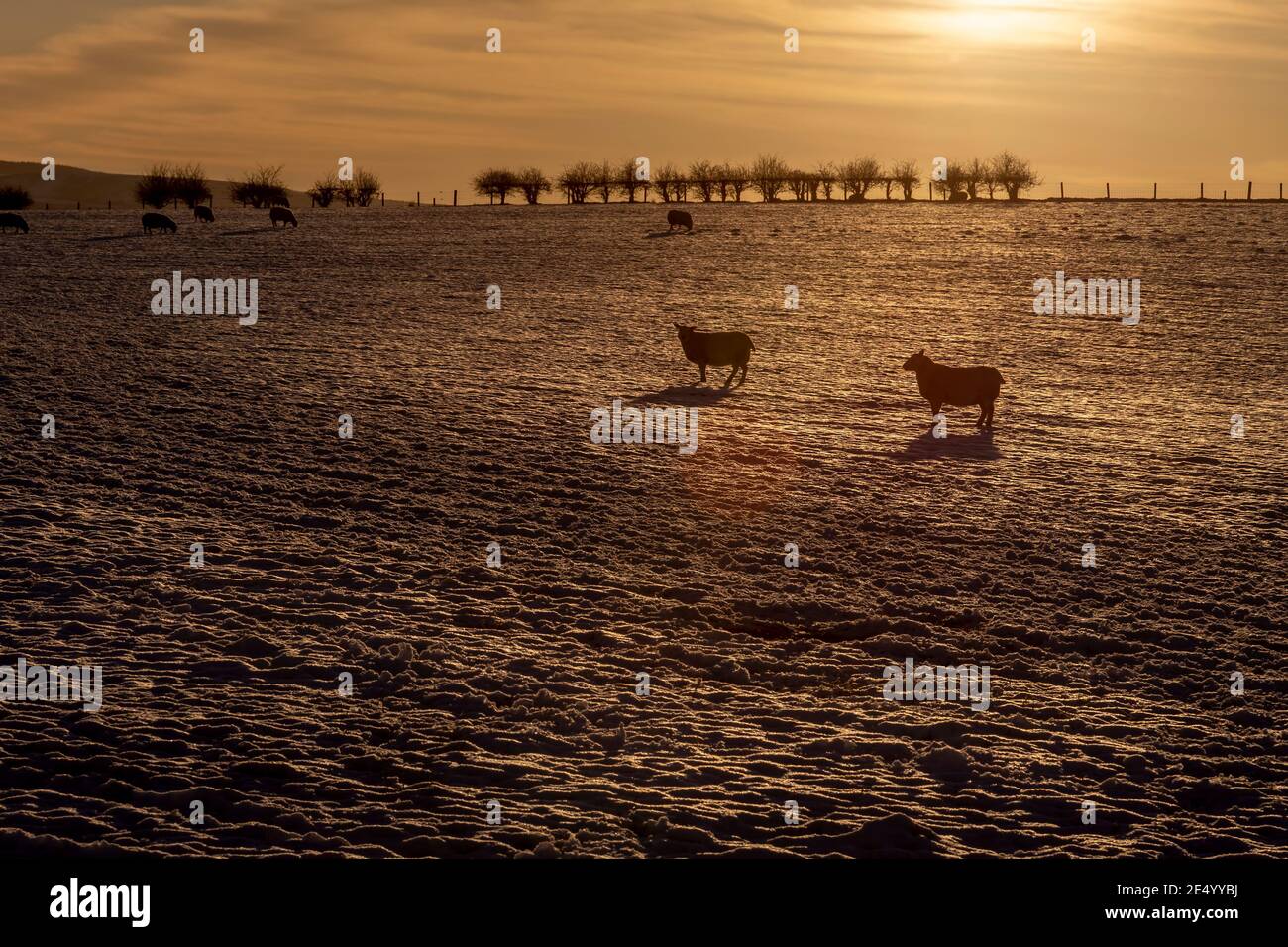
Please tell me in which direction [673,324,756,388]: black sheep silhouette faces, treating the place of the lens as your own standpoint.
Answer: facing to the left of the viewer

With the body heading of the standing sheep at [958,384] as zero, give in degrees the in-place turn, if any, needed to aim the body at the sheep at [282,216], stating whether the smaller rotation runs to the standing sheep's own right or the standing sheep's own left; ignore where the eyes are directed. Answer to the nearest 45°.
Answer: approximately 45° to the standing sheep's own right

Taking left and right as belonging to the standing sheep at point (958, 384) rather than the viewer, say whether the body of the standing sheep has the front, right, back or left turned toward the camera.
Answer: left
